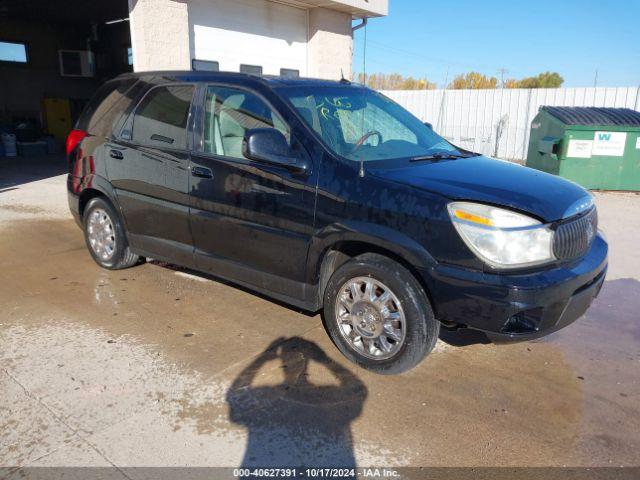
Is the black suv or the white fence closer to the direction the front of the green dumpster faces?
the black suv

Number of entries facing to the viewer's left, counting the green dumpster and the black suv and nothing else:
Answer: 0

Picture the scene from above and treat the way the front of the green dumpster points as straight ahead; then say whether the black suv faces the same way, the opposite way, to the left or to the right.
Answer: to the left

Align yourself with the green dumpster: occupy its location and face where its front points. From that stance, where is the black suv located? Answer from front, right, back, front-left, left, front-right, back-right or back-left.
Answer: front

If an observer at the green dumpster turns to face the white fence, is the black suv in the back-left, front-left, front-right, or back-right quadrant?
back-left

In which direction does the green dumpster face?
toward the camera

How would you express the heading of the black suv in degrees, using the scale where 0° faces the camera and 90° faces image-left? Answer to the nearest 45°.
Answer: approximately 315°

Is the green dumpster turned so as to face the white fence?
no

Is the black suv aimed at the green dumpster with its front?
no

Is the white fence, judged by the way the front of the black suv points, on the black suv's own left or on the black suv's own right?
on the black suv's own left
